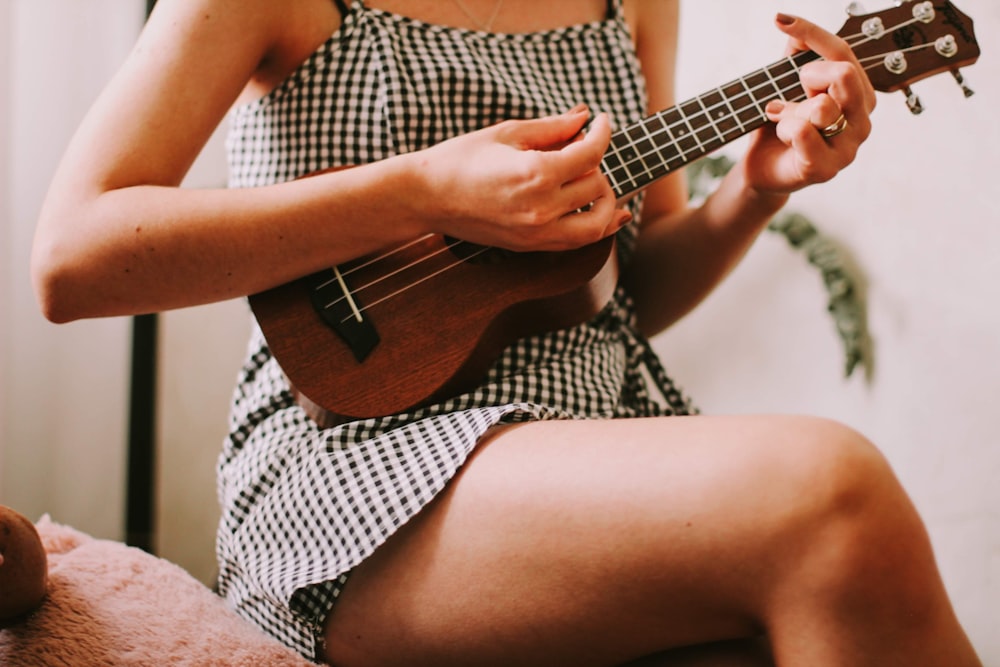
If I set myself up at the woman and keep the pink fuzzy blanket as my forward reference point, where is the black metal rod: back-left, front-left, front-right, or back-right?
front-right

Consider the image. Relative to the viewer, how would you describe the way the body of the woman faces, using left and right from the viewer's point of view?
facing the viewer and to the right of the viewer

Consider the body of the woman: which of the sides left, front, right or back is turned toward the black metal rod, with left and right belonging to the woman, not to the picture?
back
